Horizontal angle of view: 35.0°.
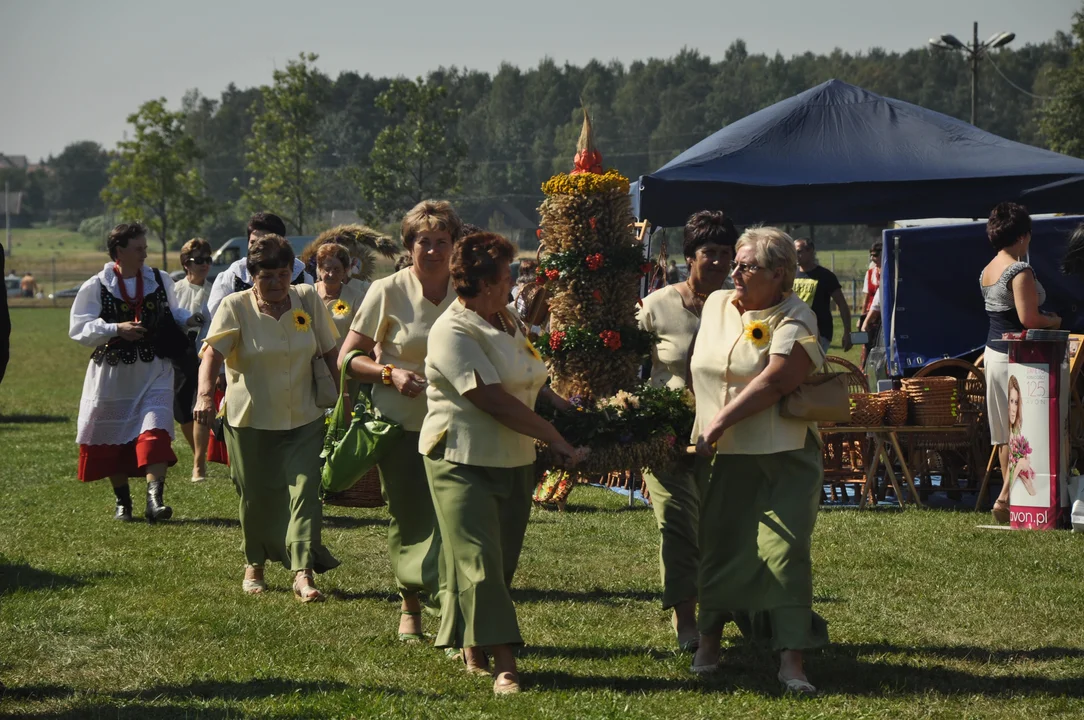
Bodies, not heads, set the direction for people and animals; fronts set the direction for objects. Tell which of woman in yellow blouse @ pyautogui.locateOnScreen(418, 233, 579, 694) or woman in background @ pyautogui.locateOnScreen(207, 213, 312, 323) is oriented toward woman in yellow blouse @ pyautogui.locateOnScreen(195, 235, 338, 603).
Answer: the woman in background

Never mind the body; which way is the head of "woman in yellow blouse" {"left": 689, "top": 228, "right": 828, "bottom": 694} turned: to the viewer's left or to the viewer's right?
to the viewer's left

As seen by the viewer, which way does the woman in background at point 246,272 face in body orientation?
toward the camera

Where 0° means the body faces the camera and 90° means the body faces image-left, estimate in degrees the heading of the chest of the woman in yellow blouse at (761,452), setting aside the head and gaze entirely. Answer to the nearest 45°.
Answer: approximately 45°

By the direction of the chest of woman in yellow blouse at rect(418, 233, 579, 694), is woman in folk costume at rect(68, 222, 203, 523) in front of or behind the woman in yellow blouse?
behind

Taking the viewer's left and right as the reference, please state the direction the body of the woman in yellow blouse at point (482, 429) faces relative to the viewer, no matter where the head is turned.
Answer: facing the viewer and to the right of the viewer

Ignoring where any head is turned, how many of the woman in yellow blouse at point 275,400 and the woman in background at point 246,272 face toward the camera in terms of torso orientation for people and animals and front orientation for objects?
2

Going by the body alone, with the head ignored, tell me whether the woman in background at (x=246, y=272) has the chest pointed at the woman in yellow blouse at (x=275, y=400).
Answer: yes

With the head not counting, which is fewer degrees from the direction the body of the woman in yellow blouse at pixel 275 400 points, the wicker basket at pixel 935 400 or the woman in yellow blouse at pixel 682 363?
the woman in yellow blouse

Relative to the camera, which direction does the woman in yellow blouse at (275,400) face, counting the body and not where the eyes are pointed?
toward the camera

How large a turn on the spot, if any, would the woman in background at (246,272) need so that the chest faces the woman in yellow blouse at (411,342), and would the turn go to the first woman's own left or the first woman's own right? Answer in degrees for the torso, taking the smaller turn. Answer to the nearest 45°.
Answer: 0° — they already face them
